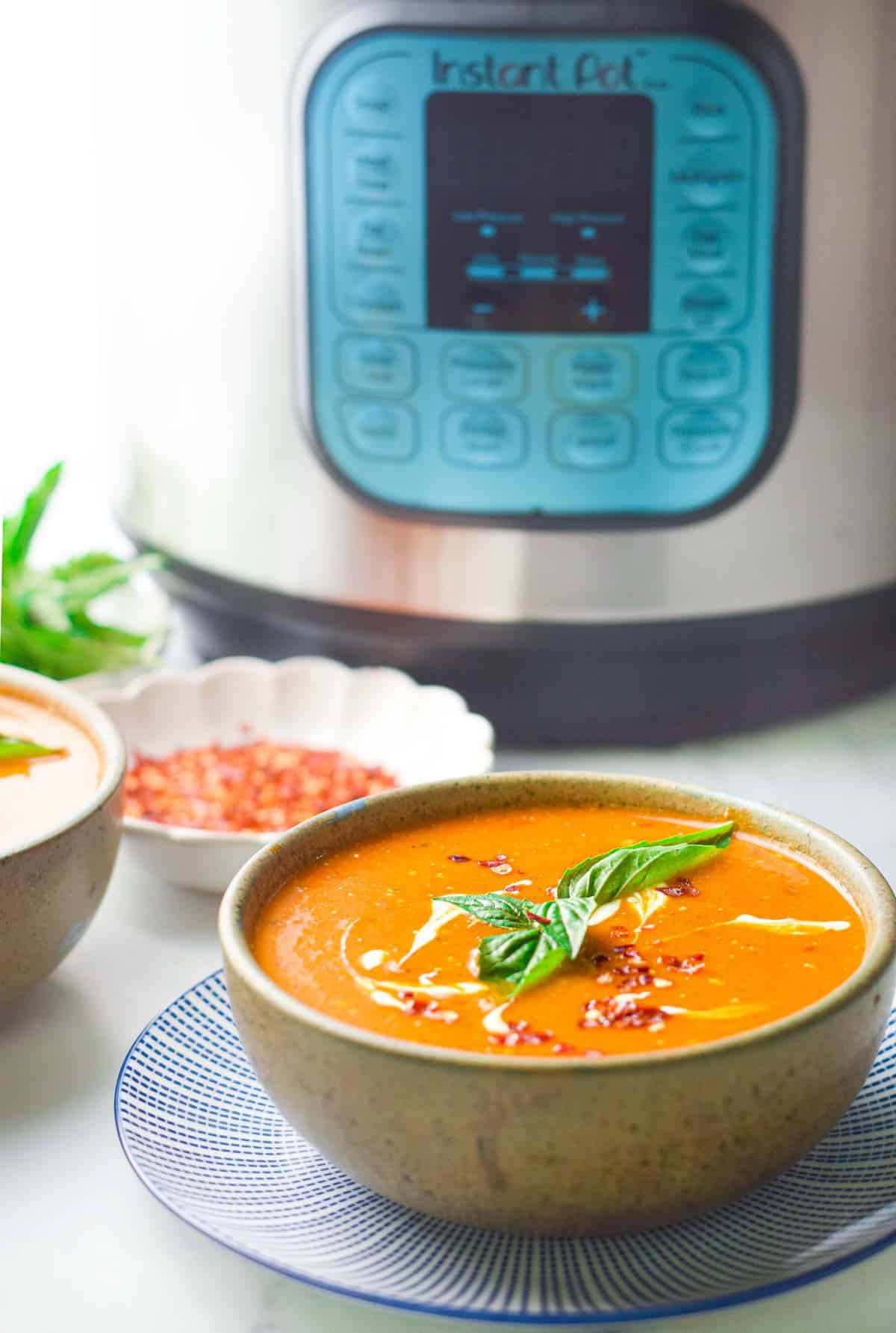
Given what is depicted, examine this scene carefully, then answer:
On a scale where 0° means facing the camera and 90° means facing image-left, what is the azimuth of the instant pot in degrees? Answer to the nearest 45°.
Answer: approximately 0°
